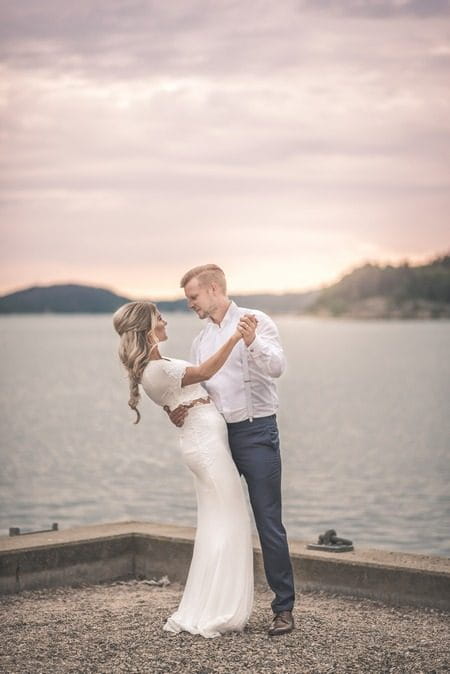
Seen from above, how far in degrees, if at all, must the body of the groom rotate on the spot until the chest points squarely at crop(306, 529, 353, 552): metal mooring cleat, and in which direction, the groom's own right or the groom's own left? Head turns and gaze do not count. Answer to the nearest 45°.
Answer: approximately 135° to the groom's own right

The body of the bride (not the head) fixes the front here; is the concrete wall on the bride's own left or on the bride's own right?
on the bride's own left

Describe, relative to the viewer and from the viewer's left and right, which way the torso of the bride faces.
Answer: facing to the right of the viewer

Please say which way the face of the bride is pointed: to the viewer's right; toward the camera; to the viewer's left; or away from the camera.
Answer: to the viewer's right

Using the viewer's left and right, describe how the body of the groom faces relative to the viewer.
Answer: facing the viewer and to the left of the viewer
